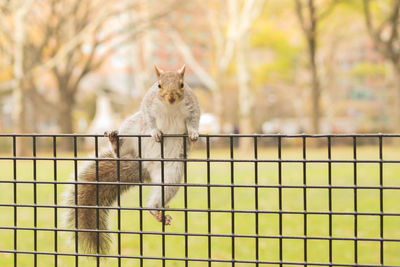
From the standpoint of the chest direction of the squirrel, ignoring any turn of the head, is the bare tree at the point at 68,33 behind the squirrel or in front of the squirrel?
behind

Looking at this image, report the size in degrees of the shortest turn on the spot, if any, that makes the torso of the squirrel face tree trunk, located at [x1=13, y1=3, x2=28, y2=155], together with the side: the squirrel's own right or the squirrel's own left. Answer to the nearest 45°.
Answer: approximately 180°

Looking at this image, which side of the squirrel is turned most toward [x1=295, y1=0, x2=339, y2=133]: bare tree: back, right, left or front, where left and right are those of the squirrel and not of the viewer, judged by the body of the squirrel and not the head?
back

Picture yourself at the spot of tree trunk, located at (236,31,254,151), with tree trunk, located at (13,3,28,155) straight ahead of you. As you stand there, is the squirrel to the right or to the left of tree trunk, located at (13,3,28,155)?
left

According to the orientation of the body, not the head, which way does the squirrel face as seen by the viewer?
toward the camera

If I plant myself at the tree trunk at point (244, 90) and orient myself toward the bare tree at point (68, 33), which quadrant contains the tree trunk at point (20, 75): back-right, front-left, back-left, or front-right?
front-left

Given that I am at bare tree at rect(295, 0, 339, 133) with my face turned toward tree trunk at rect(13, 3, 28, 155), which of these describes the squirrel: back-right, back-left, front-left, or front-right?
front-left

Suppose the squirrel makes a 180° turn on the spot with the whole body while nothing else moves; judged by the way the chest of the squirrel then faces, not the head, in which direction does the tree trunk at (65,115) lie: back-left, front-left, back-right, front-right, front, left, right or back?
front

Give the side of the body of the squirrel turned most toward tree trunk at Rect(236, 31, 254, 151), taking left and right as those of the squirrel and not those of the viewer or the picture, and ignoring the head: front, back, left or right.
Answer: back

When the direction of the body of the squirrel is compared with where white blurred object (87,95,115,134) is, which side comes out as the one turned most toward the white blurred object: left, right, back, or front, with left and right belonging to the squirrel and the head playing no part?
back
